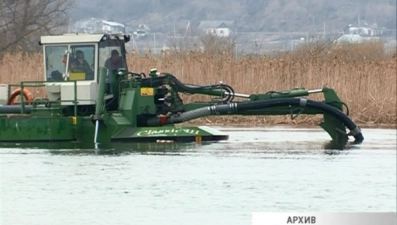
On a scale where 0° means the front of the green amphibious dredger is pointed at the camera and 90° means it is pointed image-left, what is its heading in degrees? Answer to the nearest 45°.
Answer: approximately 270°
